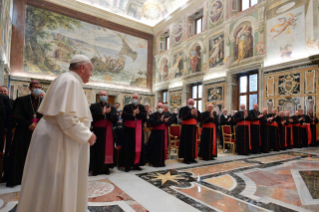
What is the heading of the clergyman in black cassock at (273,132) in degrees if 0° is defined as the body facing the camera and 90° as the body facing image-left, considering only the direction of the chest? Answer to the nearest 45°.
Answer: approximately 45°

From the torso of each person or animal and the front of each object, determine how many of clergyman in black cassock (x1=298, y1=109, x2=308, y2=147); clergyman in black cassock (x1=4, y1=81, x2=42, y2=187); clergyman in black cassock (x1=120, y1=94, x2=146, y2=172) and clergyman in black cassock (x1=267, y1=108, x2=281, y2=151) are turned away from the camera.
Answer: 0

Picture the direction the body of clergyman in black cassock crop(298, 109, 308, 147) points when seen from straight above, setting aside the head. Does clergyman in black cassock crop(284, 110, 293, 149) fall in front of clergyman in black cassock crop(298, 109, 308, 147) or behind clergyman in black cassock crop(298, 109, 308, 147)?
in front

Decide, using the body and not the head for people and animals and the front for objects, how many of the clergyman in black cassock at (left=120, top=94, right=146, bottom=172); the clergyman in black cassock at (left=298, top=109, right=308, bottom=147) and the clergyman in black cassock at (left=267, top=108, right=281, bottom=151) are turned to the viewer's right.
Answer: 0

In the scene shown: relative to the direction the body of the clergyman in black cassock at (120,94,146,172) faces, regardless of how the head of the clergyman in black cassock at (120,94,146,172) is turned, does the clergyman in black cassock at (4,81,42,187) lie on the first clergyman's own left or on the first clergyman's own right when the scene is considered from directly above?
on the first clergyman's own right

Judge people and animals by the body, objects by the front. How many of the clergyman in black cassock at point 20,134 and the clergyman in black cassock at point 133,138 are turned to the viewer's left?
0

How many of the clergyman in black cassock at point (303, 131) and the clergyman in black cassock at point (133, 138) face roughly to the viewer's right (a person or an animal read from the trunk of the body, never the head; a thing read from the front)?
0

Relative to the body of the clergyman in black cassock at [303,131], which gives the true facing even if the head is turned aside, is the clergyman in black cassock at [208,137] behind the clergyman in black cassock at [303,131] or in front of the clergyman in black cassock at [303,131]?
in front

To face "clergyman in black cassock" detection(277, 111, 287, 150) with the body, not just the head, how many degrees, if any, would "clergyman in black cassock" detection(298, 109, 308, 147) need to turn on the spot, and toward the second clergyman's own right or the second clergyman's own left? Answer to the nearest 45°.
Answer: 0° — they already face them

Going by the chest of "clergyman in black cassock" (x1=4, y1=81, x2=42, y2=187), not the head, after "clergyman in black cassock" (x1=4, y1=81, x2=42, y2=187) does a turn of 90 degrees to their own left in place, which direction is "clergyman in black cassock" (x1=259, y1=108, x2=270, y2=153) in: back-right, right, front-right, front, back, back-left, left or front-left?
front-right

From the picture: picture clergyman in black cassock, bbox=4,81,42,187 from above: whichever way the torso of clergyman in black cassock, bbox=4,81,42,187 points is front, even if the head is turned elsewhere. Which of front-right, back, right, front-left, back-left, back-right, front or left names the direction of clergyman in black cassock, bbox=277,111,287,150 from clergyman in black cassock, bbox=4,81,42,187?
front-left

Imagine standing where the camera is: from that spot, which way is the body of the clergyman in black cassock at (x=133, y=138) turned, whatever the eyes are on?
toward the camera

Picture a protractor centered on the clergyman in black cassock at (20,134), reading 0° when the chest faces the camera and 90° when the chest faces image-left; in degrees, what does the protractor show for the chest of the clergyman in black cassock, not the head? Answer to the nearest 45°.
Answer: approximately 315°
